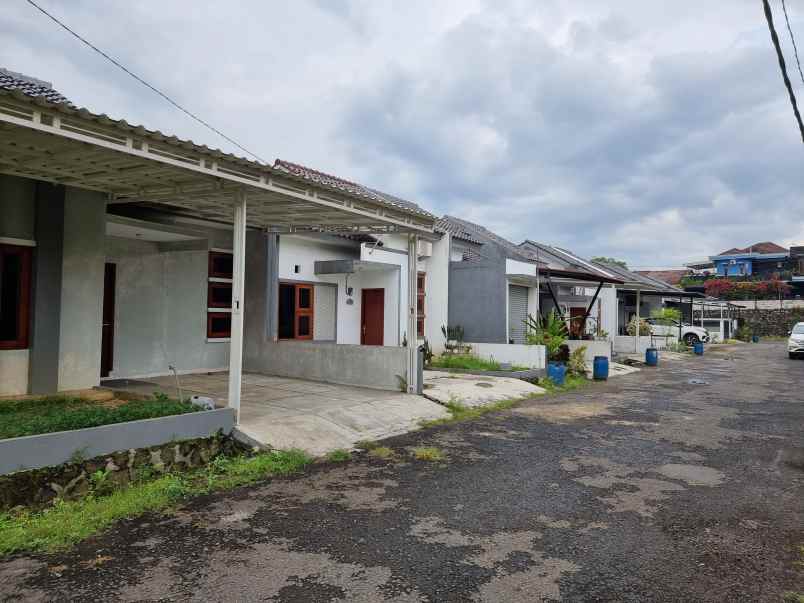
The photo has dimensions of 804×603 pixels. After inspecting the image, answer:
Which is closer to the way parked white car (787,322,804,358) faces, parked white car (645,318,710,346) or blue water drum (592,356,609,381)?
the blue water drum

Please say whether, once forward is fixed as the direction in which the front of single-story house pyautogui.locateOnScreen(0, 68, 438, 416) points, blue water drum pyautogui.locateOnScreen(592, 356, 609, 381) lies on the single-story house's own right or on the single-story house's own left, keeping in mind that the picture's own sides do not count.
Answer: on the single-story house's own left

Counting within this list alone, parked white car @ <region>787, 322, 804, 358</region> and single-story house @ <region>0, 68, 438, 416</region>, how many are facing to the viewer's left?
0

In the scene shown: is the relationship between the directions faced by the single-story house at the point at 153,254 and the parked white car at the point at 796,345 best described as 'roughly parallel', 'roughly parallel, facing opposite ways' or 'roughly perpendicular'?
roughly perpendicular

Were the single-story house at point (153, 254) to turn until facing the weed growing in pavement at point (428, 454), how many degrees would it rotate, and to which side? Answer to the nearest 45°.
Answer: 0° — it already faces it

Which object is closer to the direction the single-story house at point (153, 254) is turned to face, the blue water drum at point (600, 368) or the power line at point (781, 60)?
the power line

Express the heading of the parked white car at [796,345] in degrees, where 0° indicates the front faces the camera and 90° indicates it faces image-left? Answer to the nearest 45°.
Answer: approximately 0°

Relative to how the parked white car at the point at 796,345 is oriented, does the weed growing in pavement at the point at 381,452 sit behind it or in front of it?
in front

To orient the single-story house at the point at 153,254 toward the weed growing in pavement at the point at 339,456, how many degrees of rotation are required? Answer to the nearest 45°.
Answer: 0° — it already faces it

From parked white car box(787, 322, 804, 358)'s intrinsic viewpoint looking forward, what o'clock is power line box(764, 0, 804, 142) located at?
The power line is roughly at 12 o'clock from the parked white car.

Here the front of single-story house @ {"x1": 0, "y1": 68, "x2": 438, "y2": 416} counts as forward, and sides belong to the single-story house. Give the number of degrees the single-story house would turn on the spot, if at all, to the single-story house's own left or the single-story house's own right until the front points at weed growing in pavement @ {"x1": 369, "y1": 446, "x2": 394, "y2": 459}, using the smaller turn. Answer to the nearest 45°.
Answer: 0° — it already faces it

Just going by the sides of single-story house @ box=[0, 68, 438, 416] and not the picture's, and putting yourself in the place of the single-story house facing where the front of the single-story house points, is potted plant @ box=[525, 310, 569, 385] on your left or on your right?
on your left

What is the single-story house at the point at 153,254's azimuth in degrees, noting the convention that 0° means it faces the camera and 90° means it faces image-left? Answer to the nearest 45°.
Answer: approximately 315°
